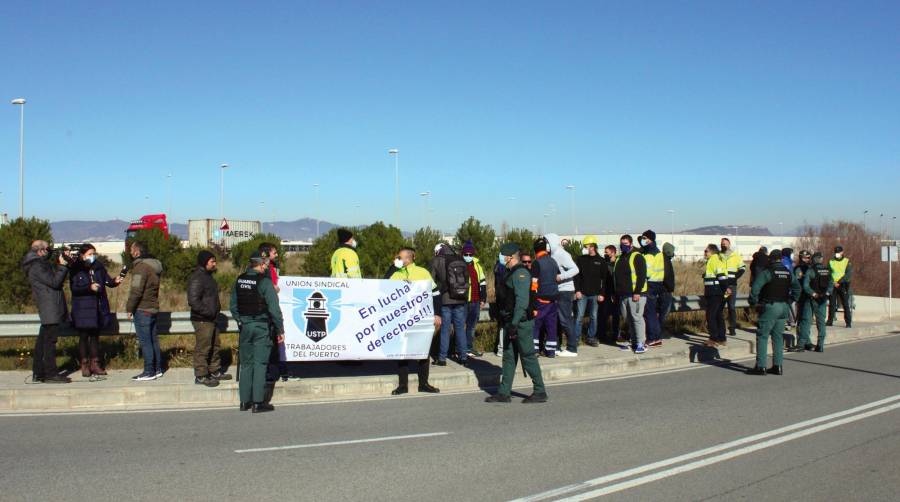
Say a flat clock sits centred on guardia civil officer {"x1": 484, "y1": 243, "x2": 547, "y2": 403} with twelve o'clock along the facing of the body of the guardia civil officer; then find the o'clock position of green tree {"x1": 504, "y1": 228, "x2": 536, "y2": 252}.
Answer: The green tree is roughly at 3 o'clock from the guardia civil officer.

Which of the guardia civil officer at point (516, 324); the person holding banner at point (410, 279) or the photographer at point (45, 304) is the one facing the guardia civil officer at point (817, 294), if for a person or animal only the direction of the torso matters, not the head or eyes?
the photographer

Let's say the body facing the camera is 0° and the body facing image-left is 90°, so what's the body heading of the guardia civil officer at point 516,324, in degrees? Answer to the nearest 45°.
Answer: approximately 90°

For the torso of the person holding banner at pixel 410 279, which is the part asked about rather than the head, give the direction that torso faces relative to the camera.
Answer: toward the camera

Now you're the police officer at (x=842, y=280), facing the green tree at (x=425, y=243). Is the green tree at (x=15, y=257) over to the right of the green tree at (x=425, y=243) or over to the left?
left

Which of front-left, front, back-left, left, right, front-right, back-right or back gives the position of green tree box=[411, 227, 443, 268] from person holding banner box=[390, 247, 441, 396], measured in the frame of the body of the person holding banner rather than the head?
back

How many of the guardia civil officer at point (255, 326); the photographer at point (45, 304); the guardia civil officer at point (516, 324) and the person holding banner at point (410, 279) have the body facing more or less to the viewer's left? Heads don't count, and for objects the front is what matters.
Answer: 1

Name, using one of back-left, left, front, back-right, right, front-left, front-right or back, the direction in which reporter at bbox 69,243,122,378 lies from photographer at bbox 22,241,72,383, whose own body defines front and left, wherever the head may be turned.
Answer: front

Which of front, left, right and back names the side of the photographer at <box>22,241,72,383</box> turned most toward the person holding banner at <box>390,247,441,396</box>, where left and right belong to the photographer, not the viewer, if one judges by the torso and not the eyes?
front

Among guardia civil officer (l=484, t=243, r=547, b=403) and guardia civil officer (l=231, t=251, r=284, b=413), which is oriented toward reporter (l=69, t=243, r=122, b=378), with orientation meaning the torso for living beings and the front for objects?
guardia civil officer (l=484, t=243, r=547, b=403)

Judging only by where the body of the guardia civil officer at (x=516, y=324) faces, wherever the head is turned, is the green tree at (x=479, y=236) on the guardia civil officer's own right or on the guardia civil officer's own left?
on the guardia civil officer's own right

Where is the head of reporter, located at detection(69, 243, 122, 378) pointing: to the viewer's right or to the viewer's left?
to the viewer's right

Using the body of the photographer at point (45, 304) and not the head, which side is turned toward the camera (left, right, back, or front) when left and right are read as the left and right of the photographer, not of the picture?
right
